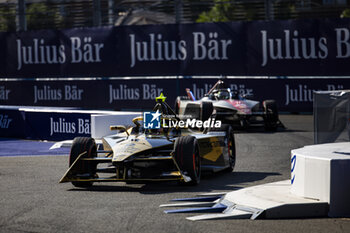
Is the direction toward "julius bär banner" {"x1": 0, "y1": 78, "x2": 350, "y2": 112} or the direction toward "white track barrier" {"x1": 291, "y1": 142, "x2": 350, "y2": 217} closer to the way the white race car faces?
the white track barrier

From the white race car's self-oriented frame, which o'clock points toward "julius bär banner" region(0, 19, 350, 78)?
The julius bär banner is roughly at 7 o'clock from the white race car.

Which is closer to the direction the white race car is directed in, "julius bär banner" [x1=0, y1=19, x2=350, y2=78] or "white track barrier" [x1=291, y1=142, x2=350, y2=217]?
the white track barrier

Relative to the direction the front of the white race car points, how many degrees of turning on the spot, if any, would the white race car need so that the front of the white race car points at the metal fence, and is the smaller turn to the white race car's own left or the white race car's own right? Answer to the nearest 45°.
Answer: approximately 180°
